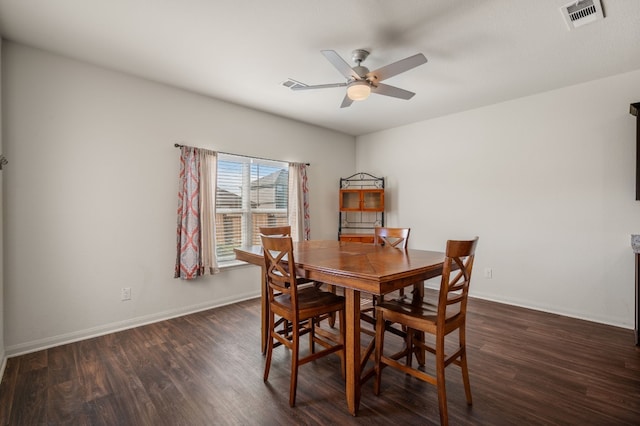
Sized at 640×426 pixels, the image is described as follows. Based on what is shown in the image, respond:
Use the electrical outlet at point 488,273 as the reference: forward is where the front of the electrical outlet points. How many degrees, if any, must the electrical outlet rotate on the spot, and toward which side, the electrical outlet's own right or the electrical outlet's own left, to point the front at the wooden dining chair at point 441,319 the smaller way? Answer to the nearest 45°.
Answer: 0° — it already faces it

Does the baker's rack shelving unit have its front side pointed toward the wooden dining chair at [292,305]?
yes

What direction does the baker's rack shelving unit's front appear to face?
toward the camera

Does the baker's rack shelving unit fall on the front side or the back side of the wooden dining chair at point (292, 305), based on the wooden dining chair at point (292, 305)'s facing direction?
on the front side

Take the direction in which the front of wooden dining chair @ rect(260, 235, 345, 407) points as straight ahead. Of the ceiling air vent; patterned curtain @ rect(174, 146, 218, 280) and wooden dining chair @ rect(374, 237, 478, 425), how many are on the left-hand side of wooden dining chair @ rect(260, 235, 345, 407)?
1

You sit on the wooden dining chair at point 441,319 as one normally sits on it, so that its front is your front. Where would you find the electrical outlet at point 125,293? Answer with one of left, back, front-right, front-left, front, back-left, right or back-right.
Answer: front-left

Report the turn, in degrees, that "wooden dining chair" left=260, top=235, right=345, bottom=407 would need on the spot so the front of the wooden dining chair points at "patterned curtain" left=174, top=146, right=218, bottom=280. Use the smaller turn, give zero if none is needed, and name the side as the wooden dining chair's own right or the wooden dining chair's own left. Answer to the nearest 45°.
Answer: approximately 90° to the wooden dining chair's own left

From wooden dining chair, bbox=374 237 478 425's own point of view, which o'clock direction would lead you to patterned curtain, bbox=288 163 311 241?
The patterned curtain is roughly at 12 o'clock from the wooden dining chair.

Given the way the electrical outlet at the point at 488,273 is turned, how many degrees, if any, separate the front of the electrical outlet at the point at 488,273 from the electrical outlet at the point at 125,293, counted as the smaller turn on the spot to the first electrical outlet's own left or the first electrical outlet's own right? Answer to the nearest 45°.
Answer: approximately 45° to the first electrical outlet's own right

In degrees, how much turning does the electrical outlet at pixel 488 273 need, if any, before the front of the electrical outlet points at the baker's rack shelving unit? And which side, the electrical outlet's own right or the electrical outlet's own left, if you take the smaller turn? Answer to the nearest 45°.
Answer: approximately 90° to the electrical outlet's own right

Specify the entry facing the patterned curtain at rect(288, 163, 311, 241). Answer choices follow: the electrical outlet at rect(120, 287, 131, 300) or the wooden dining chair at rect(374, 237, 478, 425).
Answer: the wooden dining chair

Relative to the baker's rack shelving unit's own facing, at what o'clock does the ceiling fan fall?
The ceiling fan is roughly at 12 o'clock from the baker's rack shelving unit.

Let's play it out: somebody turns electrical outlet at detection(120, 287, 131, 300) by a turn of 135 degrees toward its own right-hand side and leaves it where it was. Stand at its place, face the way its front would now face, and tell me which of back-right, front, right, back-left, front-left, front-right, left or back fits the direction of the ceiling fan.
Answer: back
